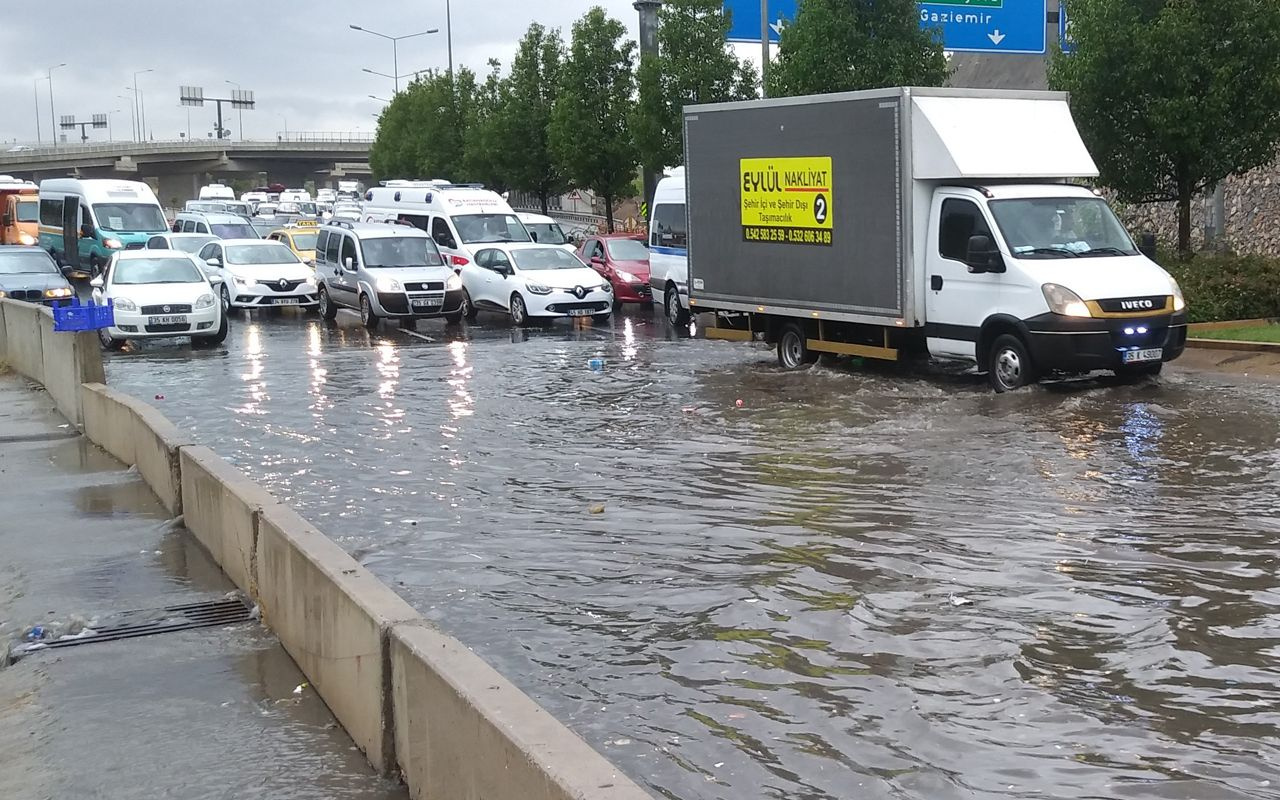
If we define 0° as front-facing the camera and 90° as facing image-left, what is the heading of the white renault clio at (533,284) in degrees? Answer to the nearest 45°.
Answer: approximately 315°

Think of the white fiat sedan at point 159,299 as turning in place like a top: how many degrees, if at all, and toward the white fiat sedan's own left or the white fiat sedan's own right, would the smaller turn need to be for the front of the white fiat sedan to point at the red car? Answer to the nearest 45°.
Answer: approximately 135° to the white fiat sedan's own left

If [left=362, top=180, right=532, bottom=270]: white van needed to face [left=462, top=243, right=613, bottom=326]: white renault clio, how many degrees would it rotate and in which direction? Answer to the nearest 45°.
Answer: approximately 45° to its right

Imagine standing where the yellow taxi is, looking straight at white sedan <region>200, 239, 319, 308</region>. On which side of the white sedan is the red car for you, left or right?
left

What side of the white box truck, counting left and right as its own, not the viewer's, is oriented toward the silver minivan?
back

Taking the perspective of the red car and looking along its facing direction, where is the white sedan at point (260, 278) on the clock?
The white sedan is roughly at 4 o'clock from the red car.

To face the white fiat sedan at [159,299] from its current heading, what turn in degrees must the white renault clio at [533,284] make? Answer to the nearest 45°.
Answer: approximately 90° to its right

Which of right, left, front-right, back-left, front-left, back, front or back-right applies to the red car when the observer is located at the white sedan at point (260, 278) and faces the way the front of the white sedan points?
front-left

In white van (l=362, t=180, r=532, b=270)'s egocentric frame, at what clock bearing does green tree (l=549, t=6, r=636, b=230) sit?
The green tree is roughly at 8 o'clock from the white van.

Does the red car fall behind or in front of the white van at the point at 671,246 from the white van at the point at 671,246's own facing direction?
behind
